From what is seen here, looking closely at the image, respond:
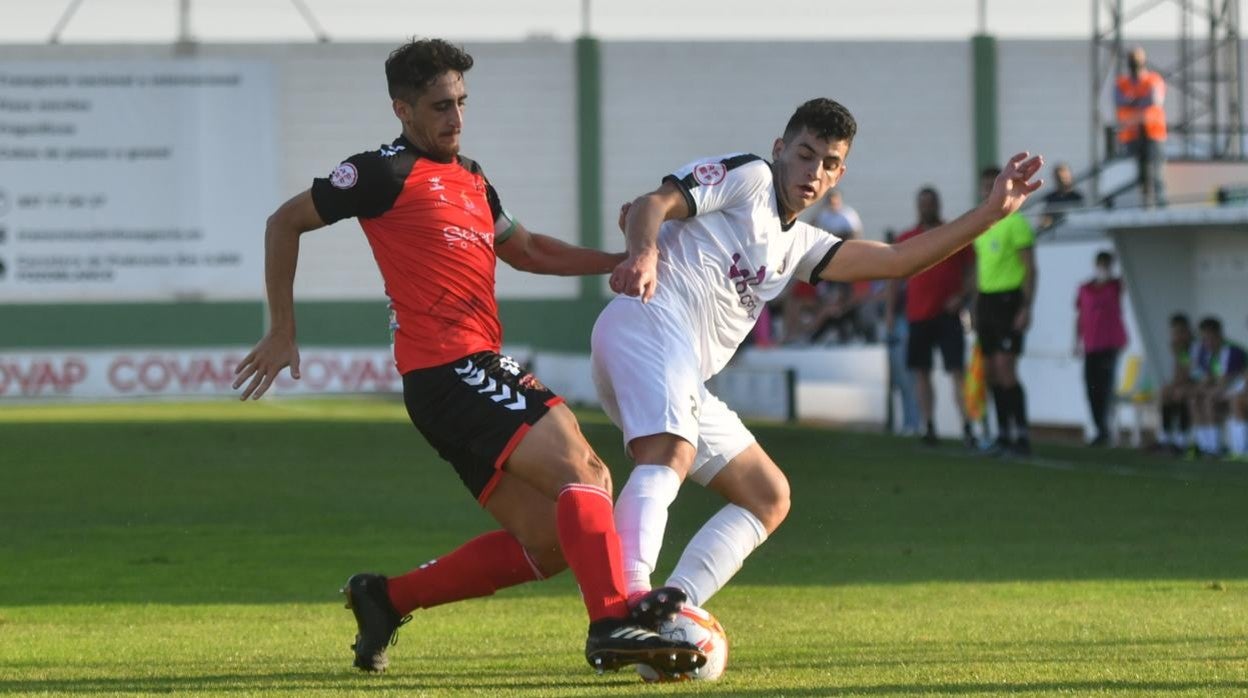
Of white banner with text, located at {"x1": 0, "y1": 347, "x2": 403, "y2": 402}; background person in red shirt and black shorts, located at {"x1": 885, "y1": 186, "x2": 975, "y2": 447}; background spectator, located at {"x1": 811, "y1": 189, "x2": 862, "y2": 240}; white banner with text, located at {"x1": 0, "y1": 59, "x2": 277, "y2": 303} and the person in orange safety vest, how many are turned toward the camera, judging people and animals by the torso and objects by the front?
5

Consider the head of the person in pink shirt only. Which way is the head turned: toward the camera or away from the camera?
toward the camera

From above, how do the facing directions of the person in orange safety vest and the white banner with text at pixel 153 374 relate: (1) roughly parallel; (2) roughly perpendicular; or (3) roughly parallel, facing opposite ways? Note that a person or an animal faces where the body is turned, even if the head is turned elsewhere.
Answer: roughly parallel

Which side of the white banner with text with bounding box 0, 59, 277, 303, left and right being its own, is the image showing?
front

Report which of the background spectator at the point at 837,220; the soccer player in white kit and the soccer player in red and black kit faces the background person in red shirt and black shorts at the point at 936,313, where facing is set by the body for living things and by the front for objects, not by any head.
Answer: the background spectator at the point at 837,220

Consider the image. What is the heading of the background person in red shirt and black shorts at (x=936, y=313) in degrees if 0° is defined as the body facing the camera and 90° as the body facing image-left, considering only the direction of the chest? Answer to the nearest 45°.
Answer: approximately 0°

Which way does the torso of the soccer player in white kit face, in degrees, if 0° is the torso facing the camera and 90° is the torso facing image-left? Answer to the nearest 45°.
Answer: approximately 315°

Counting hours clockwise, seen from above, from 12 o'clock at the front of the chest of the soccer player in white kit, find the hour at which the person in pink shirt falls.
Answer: The person in pink shirt is roughly at 8 o'clock from the soccer player in white kit.

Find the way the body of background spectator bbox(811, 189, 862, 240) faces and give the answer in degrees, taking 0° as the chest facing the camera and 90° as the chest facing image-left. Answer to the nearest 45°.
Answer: approximately 0°

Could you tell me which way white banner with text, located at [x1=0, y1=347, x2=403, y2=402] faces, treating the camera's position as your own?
facing the viewer

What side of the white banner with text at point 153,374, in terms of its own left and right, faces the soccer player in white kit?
front

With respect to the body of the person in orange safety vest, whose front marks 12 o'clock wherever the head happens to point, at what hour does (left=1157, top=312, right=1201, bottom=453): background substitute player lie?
The background substitute player is roughly at 12 o'clock from the person in orange safety vest.

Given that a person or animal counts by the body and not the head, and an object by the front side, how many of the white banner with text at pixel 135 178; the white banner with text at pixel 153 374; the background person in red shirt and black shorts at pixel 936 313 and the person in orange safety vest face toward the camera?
4

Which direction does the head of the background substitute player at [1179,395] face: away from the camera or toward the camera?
toward the camera
